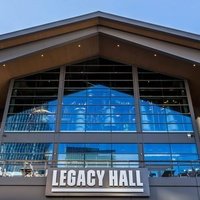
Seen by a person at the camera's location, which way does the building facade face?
facing the viewer
